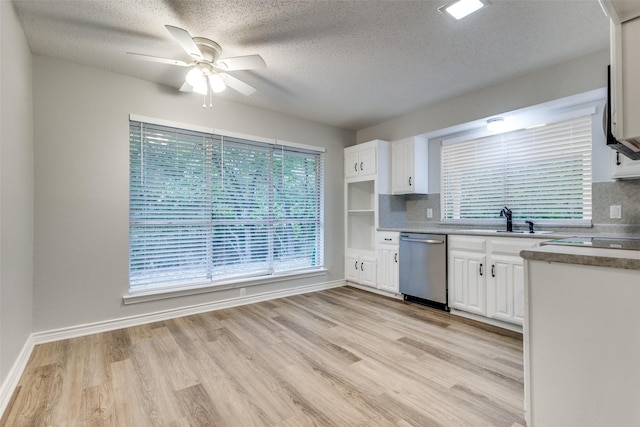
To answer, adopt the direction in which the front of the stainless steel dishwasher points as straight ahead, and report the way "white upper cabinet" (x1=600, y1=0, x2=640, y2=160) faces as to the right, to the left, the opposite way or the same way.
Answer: to the right

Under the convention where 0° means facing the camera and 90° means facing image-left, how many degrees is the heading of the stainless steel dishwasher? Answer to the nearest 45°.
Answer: approximately 45°

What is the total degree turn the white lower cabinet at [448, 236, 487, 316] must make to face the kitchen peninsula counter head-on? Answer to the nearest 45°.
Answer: approximately 45° to its left

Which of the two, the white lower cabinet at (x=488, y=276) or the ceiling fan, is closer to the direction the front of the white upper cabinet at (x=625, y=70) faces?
the ceiling fan

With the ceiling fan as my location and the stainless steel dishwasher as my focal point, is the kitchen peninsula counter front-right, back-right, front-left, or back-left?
front-right

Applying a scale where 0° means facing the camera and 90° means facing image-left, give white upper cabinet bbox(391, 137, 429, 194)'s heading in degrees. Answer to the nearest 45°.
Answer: approximately 45°

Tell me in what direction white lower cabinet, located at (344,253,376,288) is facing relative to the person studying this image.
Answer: facing the viewer and to the left of the viewer

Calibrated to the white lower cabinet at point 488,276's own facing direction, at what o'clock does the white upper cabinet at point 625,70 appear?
The white upper cabinet is roughly at 10 o'clock from the white lower cabinet.

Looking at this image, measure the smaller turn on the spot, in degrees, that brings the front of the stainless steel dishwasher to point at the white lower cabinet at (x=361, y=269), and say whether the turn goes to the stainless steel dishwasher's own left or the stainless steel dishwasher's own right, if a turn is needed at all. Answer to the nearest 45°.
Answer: approximately 90° to the stainless steel dishwasher's own right

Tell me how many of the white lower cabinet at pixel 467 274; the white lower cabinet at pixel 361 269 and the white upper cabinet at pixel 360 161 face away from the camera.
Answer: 0

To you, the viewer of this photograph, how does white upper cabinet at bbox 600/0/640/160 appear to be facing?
facing to the left of the viewer
